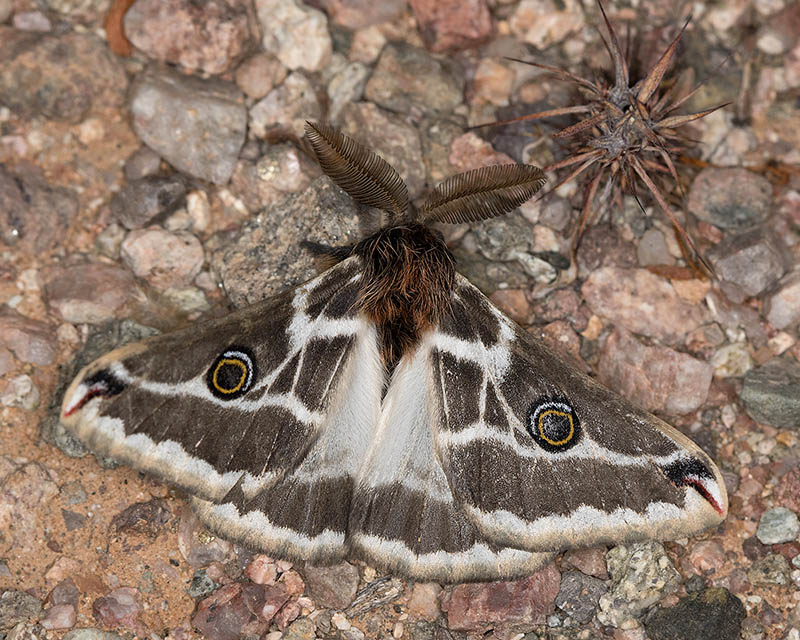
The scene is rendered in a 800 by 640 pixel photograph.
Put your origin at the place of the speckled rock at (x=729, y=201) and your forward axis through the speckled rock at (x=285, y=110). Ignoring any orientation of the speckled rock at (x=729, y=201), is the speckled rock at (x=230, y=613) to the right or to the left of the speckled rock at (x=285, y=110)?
left

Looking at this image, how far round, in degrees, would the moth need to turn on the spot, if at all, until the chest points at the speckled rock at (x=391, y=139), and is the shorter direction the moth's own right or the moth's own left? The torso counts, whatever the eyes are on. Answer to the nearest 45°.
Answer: approximately 45° to the moth's own left

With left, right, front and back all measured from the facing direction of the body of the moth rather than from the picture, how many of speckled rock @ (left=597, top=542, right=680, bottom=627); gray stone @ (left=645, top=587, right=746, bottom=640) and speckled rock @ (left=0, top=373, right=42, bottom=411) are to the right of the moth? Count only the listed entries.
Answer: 2

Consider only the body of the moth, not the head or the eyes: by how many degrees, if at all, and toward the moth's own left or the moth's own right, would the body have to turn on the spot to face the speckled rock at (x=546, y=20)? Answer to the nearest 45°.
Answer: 0° — it already faces it

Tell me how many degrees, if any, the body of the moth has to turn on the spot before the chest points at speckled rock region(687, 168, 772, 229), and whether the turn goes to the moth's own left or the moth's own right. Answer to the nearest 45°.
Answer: approximately 45° to the moth's own right

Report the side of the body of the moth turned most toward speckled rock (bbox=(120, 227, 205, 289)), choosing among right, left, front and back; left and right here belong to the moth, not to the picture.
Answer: left

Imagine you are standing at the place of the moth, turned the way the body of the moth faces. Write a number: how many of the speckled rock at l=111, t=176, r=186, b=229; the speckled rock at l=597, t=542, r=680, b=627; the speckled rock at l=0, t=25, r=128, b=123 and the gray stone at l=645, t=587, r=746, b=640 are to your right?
2

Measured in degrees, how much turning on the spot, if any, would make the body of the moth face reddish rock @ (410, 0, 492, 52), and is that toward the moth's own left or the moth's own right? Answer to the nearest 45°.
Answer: approximately 45° to the moth's own left

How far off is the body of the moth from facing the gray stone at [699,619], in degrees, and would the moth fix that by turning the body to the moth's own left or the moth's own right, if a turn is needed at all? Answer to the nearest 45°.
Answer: approximately 90° to the moth's own right

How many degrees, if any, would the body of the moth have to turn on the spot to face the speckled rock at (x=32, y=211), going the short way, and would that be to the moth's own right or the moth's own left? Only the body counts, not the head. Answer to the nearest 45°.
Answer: approximately 90° to the moth's own left

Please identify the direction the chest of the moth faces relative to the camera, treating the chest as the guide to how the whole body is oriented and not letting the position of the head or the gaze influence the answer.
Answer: away from the camera

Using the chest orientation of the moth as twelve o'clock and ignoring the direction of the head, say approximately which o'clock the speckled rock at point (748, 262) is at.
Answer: The speckled rock is roughly at 1 o'clock from the moth.
